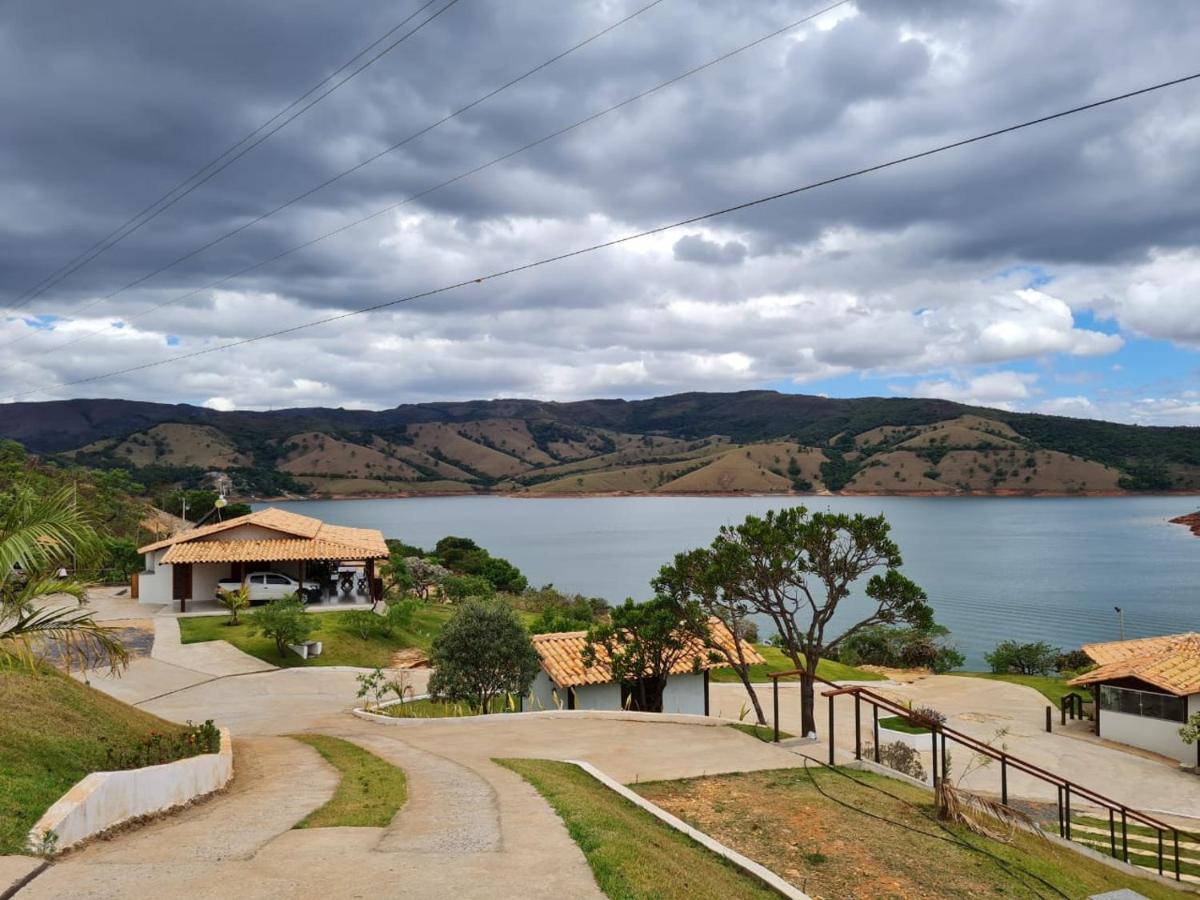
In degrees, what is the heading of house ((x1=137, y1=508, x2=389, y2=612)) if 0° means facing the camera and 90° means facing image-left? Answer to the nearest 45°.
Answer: approximately 0°

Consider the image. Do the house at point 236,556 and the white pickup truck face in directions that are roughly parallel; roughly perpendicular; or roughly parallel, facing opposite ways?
roughly perpendicular

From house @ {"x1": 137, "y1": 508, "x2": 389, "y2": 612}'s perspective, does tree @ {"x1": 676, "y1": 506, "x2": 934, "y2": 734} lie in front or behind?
in front

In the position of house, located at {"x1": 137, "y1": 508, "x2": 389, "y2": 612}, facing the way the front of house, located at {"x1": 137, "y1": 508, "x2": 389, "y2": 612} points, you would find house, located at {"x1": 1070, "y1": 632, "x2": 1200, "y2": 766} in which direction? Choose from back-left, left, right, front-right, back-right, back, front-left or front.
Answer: front-left
